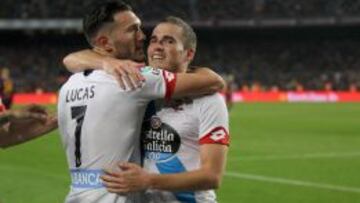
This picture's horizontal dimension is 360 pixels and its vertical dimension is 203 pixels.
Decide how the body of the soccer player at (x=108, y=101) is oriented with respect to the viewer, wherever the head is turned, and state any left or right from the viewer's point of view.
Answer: facing away from the viewer and to the right of the viewer

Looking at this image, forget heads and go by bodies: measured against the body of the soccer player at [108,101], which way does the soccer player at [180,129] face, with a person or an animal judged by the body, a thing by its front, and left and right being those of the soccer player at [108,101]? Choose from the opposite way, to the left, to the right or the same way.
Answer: the opposite way

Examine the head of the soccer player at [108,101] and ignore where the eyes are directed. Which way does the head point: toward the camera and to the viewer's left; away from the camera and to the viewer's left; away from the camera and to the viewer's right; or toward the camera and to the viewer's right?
away from the camera and to the viewer's right

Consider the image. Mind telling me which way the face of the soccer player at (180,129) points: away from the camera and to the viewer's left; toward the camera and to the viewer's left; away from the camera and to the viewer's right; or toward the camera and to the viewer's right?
toward the camera and to the viewer's left
